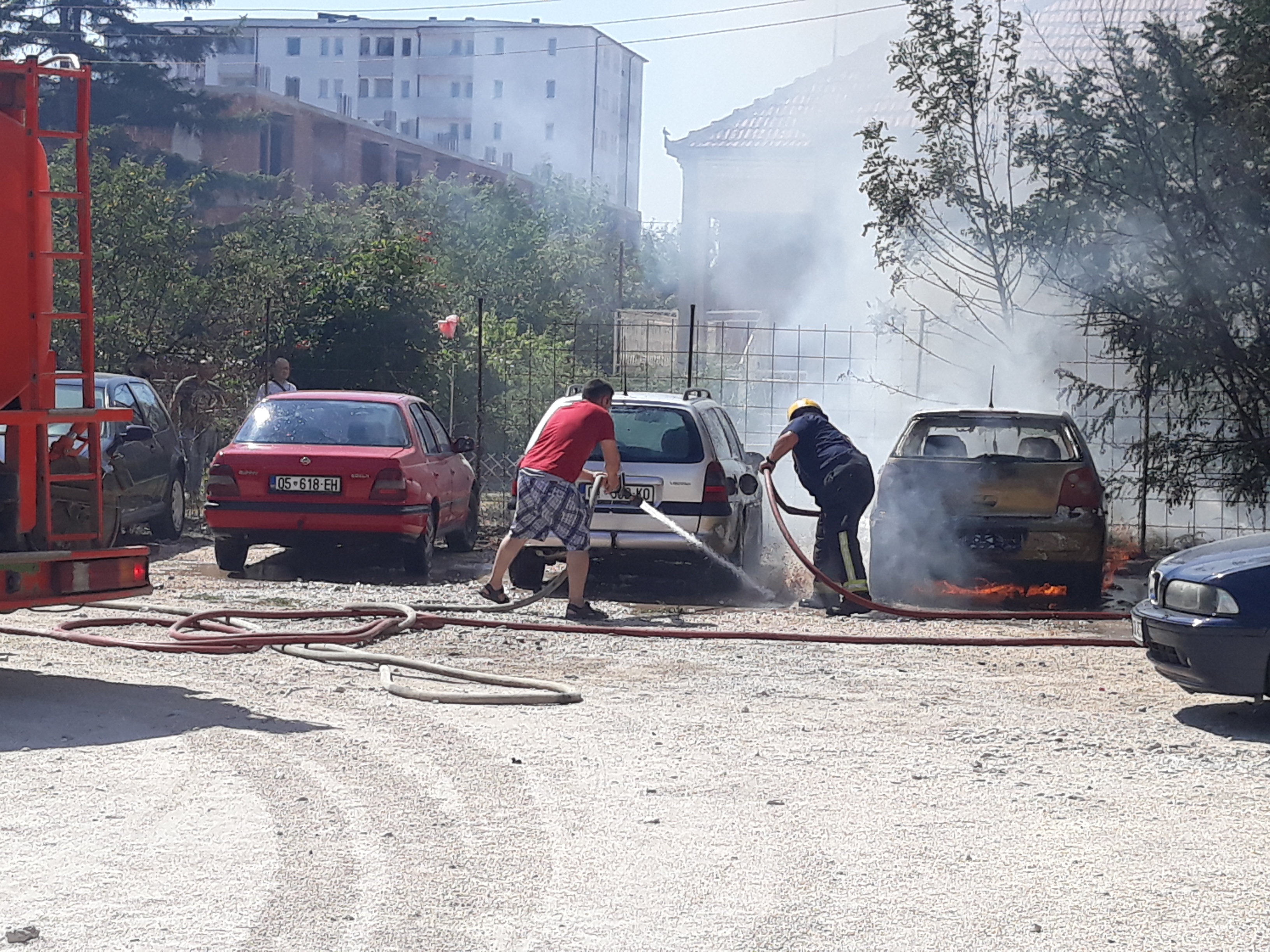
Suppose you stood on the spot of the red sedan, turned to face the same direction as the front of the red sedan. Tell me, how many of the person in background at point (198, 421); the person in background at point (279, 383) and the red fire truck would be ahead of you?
2

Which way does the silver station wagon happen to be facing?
away from the camera

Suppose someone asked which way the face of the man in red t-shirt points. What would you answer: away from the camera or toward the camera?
away from the camera

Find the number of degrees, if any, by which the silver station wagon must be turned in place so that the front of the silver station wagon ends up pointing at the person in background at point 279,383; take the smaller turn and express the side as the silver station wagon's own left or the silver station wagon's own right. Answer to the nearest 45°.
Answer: approximately 45° to the silver station wagon's own left

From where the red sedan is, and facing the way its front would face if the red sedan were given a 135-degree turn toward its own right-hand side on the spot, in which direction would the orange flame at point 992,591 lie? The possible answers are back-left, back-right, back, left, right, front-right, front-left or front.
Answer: front-left

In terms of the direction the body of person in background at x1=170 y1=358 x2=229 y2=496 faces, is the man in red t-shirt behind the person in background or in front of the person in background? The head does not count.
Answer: in front

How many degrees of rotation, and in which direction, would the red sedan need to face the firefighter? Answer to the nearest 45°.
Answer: approximately 135° to its right

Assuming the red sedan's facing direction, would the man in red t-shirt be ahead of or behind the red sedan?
behind

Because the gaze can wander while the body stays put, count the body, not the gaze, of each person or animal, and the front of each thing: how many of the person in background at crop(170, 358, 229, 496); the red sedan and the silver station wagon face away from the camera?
2

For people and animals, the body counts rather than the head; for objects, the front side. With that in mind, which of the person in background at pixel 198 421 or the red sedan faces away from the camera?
the red sedan

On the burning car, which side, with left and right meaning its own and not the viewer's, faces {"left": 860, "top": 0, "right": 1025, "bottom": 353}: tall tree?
front

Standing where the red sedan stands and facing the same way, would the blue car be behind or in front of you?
behind

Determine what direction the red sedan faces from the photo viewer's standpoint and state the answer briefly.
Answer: facing away from the viewer

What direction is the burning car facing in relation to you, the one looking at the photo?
facing away from the viewer
